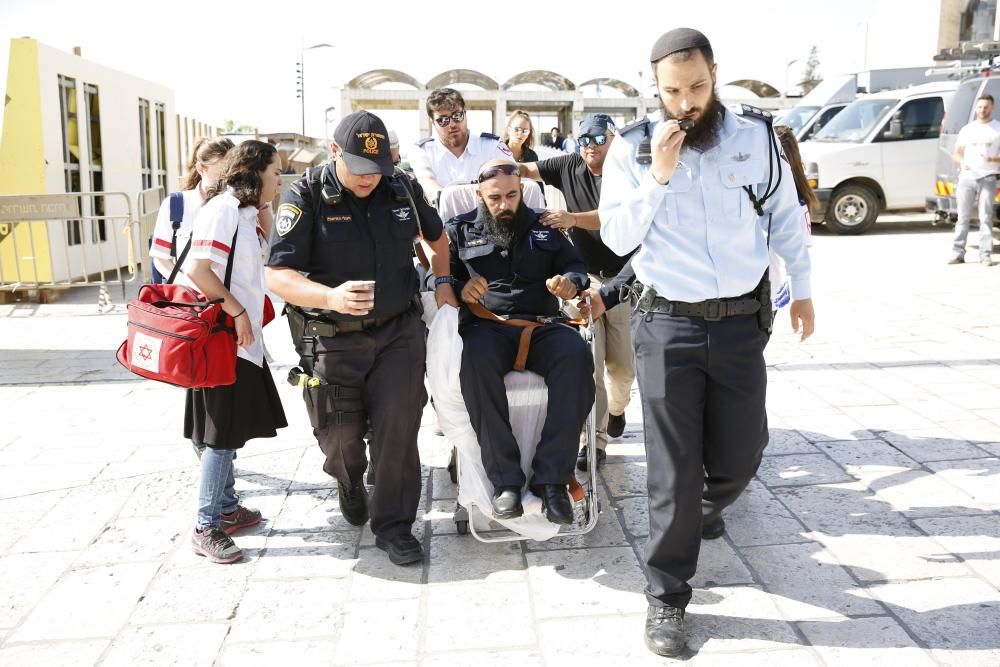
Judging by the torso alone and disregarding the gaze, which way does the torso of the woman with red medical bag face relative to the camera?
to the viewer's right

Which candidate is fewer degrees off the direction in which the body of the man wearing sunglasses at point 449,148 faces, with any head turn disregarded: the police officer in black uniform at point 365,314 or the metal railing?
the police officer in black uniform

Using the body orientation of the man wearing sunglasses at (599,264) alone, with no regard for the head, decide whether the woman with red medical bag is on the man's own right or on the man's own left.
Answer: on the man's own right

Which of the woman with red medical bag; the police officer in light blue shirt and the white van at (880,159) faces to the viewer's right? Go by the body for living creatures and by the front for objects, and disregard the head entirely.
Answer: the woman with red medical bag

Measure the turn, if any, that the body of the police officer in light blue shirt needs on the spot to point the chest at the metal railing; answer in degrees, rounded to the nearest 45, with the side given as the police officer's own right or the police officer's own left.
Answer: approximately 135° to the police officer's own right

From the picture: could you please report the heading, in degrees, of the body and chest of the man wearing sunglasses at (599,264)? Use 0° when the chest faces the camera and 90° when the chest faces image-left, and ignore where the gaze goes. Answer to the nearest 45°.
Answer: approximately 0°

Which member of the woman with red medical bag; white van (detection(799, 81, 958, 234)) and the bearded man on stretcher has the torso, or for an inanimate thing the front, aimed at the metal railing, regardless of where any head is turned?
the white van

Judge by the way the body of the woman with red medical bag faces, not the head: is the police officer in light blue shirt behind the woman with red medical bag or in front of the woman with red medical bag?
in front

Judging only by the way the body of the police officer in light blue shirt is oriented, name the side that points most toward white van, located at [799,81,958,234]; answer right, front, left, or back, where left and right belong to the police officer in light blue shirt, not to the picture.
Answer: back
